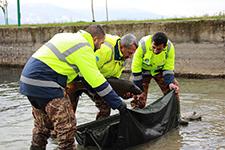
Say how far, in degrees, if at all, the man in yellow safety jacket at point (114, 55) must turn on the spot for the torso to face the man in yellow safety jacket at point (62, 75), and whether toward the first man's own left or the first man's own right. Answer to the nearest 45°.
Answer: approximately 90° to the first man's own right

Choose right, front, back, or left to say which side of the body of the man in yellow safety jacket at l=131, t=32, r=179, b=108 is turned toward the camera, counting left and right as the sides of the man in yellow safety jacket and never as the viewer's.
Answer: front

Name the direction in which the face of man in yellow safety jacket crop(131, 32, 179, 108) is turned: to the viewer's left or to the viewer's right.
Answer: to the viewer's left

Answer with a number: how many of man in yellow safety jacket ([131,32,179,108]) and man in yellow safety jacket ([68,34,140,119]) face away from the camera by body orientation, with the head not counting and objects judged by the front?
0

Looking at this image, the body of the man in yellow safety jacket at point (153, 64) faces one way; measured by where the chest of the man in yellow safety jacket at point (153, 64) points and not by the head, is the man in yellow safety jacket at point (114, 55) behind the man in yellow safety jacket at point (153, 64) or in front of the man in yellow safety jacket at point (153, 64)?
in front

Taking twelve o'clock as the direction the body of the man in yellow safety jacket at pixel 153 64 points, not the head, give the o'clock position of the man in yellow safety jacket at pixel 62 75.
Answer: the man in yellow safety jacket at pixel 62 75 is roughly at 1 o'clock from the man in yellow safety jacket at pixel 153 64.
